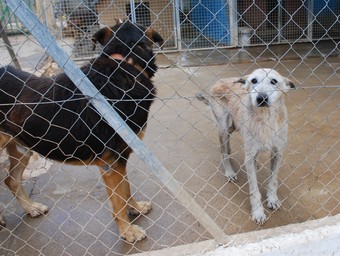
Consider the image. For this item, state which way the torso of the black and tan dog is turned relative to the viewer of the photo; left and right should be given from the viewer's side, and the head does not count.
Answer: facing to the right of the viewer
